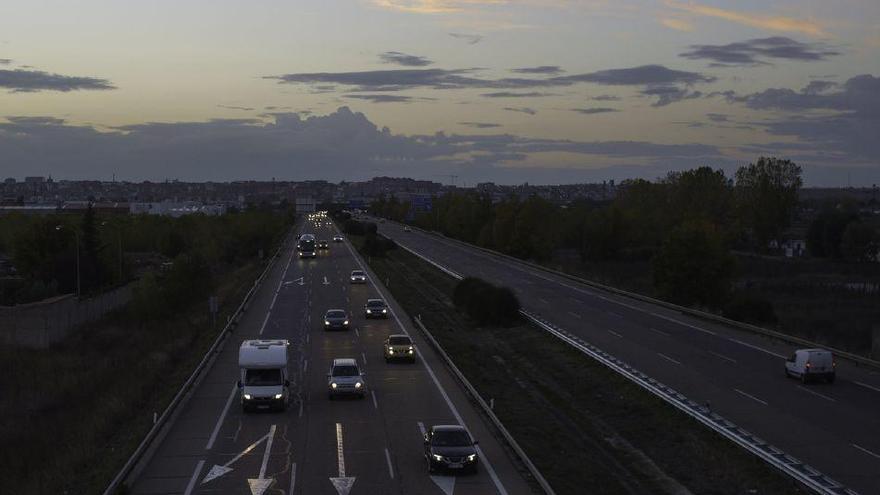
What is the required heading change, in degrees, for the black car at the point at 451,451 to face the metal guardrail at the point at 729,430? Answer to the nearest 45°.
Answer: approximately 135° to its left

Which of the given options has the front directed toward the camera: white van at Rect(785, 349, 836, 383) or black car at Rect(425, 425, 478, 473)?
the black car

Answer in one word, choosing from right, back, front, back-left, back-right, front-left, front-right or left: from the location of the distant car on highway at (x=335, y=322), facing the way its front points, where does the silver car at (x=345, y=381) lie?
front

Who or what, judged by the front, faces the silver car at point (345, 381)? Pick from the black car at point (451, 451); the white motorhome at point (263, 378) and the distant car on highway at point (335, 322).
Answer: the distant car on highway

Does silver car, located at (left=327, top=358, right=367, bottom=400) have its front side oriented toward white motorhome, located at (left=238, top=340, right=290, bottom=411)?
no

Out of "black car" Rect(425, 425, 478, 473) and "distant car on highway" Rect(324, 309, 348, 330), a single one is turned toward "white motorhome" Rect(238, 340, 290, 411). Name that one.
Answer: the distant car on highway

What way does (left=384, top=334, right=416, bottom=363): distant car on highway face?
toward the camera

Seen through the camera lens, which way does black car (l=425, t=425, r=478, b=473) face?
facing the viewer

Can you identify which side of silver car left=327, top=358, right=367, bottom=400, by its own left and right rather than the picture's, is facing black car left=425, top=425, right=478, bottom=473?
front

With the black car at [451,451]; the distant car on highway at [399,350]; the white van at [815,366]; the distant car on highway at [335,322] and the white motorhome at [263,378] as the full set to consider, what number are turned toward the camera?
4

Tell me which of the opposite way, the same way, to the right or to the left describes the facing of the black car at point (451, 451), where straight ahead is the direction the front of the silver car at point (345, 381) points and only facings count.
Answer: the same way

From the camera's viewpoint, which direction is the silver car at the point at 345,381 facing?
toward the camera

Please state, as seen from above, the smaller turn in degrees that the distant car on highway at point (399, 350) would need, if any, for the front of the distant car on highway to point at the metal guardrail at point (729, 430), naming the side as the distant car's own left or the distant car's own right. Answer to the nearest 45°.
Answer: approximately 45° to the distant car's own left

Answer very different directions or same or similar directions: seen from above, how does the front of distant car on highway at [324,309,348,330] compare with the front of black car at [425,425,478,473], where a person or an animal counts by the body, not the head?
same or similar directions

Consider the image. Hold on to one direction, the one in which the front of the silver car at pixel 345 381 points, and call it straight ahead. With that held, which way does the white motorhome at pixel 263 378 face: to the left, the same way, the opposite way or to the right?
the same way

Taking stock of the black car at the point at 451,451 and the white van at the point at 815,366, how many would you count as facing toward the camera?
1

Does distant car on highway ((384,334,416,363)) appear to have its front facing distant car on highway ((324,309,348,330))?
no

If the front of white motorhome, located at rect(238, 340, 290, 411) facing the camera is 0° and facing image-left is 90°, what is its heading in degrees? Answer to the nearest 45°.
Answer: approximately 0°

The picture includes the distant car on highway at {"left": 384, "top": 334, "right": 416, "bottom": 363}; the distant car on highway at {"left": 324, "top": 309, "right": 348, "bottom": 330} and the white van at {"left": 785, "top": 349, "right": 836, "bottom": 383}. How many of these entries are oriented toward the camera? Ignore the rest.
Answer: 2

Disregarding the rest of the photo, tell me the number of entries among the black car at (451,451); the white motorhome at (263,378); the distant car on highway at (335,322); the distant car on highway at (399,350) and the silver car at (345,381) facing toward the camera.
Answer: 5

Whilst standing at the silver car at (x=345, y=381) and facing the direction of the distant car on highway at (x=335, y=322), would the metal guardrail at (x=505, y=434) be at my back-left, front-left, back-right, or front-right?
back-right
